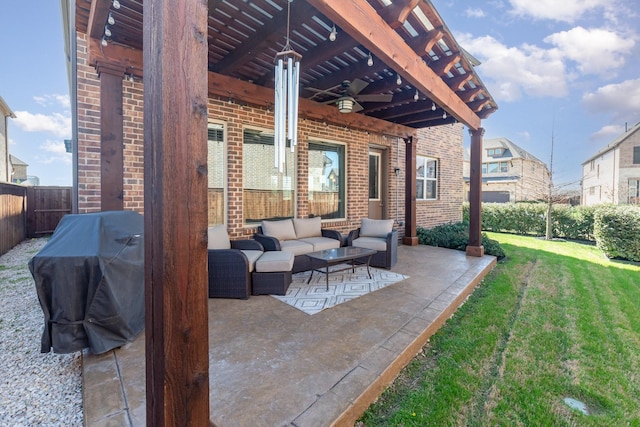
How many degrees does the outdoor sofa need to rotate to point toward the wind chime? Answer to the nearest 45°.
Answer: approximately 45° to its right

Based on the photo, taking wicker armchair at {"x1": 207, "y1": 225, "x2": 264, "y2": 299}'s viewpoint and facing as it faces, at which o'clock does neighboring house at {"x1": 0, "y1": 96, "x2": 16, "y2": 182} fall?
The neighboring house is roughly at 8 o'clock from the wicker armchair.

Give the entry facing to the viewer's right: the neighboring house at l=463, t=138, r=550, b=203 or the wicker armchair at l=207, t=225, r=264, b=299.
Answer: the wicker armchair

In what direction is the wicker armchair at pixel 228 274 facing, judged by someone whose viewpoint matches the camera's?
facing to the right of the viewer

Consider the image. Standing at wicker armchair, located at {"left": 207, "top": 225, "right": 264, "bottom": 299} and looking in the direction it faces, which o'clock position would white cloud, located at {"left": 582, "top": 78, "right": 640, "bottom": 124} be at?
The white cloud is roughly at 11 o'clock from the wicker armchair.

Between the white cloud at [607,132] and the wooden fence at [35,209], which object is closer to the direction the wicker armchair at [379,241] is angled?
the wooden fence

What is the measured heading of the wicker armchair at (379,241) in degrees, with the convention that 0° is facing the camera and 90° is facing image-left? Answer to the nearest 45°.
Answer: approximately 45°

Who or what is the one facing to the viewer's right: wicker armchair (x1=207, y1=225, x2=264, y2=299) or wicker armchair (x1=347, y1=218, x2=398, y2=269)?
wicker armchair (x1=207, y1=225, x2=264, y2=299)
